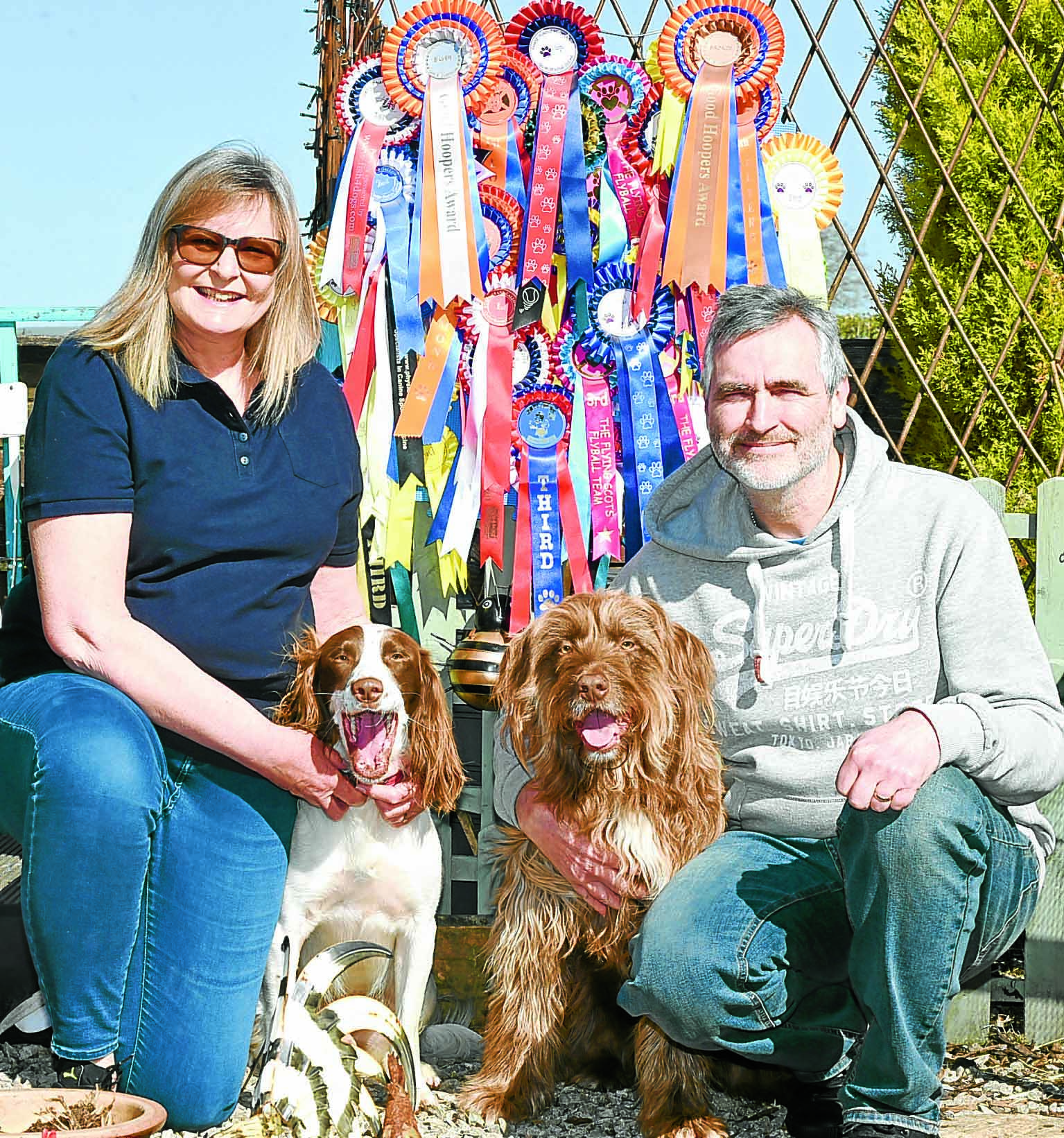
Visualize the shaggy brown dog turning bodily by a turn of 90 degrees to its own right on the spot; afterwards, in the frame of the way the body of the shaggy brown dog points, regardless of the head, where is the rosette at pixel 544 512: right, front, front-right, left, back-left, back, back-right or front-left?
right

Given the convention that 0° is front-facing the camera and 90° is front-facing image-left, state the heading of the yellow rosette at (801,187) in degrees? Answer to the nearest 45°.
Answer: approximately 0°

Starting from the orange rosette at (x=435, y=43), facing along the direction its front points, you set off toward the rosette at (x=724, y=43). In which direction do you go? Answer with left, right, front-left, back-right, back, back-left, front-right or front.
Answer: left

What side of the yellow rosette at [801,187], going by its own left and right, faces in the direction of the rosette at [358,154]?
right

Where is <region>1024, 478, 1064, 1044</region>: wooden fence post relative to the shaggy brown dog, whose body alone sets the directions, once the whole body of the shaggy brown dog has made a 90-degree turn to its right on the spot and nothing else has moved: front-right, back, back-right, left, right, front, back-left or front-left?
back-right

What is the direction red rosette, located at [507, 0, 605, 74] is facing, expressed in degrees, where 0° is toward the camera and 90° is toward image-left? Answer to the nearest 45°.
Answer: approximately 0°

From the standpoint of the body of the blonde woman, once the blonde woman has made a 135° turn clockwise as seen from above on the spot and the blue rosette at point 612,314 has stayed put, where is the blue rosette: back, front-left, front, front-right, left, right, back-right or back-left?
back-right
